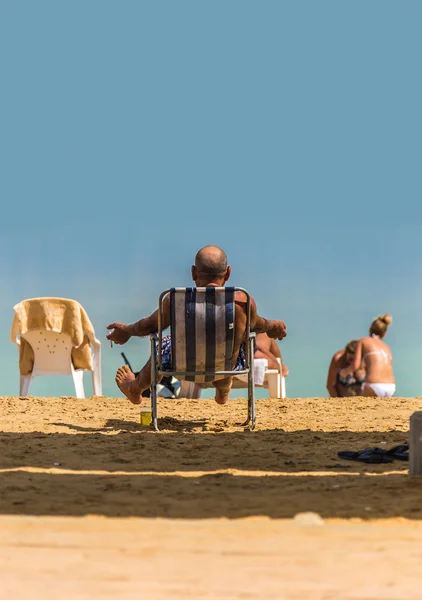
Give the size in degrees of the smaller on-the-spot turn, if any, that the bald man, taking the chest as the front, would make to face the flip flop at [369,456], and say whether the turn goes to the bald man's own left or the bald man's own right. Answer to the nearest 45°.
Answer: approximately 180°

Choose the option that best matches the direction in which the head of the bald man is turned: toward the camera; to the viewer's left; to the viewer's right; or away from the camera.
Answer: away from the camera

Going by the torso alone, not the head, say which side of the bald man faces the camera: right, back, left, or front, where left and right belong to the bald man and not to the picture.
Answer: back

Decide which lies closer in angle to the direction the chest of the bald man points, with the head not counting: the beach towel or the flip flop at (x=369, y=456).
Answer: the beach towel

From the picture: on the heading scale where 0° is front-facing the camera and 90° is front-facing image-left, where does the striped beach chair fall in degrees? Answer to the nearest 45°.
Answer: approximately 180°

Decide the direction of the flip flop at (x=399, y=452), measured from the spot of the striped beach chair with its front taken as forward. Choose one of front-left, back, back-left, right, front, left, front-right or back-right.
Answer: back-right

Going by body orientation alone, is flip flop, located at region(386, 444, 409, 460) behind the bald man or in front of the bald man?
behind

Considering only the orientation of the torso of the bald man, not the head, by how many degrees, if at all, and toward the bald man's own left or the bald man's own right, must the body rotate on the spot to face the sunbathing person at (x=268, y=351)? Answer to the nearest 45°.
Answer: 0° — they already face them

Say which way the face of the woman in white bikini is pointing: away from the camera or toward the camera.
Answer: away from the camera
